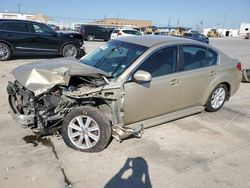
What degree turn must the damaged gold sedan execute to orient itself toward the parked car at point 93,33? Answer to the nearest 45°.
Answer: approximately 135° to its right

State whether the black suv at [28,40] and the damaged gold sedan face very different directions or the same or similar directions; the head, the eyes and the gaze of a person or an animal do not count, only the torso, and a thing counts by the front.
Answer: very different directions

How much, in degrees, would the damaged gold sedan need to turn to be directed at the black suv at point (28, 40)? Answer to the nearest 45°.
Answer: approximately 90° to its right

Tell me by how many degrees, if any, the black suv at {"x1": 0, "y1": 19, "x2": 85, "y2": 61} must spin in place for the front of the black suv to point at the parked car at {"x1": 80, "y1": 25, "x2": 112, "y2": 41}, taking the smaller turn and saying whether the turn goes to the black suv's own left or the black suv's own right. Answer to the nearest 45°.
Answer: approximately 90° to the black suv's own left

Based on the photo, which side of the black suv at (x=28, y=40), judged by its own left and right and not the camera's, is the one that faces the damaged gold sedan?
right

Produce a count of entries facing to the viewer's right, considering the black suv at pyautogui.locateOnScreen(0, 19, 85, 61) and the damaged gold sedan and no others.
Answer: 1

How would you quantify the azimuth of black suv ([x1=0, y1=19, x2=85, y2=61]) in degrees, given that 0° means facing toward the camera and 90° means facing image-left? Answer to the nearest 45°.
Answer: approximately 270°

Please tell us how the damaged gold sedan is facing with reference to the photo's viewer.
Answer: facing the viewer and to the left of the viewer
